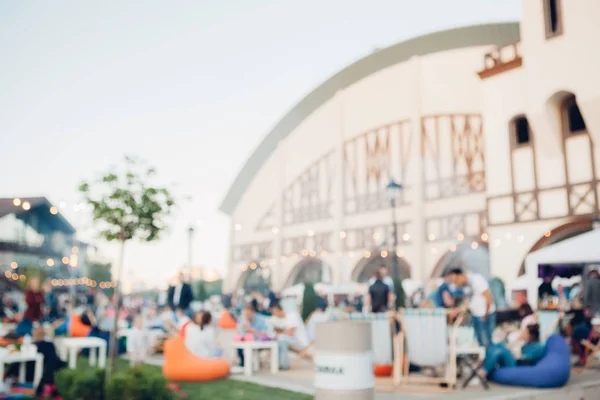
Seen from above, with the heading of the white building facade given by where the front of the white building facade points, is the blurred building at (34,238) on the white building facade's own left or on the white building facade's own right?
on the white building facade's own right

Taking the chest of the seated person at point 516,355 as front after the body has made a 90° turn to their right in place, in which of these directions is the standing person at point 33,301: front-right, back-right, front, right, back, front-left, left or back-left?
left

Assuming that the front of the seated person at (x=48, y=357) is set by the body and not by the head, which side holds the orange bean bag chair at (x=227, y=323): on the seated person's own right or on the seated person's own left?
on the seated person's own right

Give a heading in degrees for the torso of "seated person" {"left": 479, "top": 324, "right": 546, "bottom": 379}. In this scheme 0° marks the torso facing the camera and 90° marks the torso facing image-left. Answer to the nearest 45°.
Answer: approximately 90°

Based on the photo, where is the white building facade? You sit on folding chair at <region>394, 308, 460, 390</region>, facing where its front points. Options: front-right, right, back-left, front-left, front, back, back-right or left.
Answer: front

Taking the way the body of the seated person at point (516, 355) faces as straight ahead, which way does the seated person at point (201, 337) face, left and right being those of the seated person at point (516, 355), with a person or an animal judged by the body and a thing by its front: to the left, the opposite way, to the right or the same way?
to the right

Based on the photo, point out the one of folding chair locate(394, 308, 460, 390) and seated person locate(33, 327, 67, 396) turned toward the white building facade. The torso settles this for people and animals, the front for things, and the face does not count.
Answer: the folding chair

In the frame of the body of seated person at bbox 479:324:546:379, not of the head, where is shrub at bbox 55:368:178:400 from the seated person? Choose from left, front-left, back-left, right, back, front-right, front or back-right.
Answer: front-left

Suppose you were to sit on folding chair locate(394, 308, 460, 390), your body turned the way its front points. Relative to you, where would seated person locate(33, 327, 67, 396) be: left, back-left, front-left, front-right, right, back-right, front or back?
left

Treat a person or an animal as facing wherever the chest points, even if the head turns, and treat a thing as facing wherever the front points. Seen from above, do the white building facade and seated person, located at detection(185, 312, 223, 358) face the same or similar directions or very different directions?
very different directions

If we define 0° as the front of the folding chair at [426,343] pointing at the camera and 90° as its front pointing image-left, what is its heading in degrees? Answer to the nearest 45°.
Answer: approximately 180°
